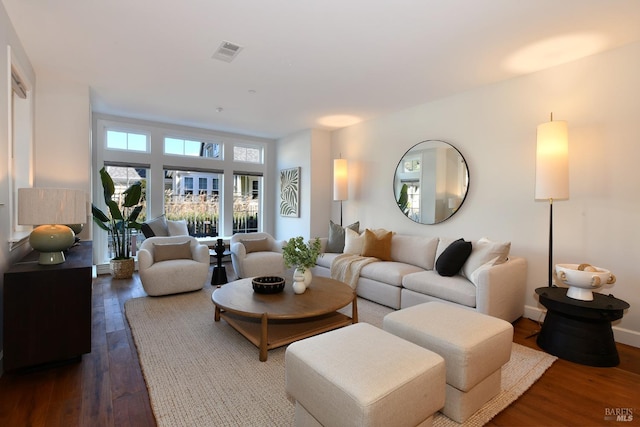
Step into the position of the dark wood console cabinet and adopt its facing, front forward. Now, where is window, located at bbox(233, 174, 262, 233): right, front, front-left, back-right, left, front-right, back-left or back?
front-left

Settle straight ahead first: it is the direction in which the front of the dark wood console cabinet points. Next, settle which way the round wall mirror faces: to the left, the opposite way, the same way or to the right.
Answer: the opposite way

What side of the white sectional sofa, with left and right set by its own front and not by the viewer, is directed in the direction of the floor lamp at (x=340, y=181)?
right

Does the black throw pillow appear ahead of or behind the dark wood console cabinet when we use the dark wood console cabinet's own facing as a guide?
ahead

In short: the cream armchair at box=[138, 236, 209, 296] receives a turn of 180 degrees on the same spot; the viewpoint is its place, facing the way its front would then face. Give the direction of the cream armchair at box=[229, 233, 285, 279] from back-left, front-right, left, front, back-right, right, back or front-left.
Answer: right

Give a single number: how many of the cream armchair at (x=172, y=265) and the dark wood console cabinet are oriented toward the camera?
1

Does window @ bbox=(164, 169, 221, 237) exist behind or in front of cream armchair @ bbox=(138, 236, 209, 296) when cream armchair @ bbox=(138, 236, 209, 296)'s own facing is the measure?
behind

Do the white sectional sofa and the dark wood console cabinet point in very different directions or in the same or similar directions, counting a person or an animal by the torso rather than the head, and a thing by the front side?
very different directions

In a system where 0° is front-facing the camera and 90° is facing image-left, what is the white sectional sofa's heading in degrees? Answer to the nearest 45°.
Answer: approximately 45°

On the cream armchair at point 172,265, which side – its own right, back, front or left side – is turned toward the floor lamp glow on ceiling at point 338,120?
left

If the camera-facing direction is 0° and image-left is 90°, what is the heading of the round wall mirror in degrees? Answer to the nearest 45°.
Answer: approximately 45°

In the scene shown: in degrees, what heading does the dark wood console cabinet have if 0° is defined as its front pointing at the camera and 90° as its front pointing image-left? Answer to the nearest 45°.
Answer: approximately 270°

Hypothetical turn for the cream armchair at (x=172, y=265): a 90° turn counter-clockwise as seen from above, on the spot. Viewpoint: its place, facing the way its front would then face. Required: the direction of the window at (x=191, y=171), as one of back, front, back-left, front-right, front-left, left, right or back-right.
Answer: left
